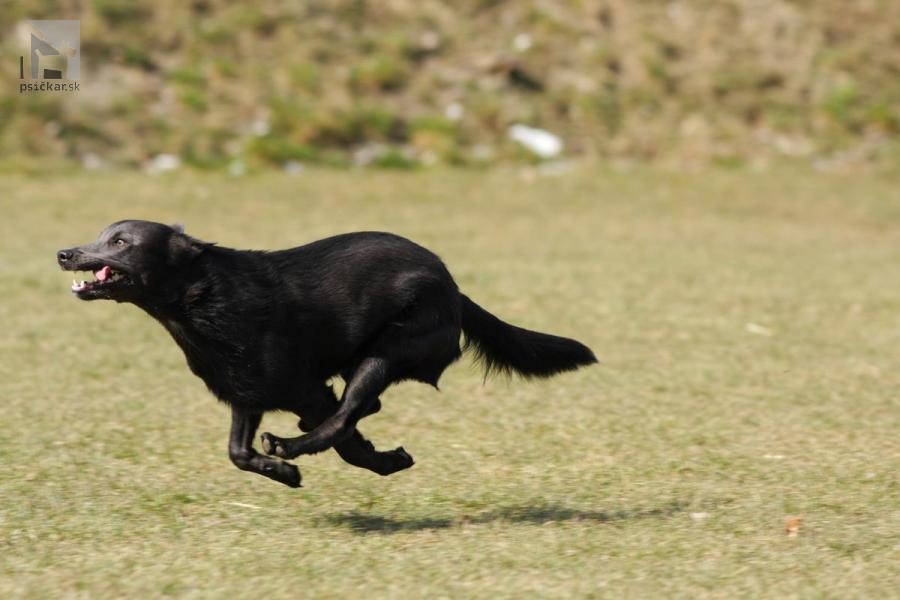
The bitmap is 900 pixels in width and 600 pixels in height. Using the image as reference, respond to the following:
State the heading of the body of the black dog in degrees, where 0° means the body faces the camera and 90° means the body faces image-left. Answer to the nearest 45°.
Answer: approximately 90°
